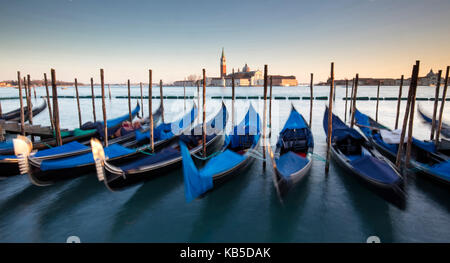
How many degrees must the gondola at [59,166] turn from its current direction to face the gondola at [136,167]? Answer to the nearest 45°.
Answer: approximately 90° to its left

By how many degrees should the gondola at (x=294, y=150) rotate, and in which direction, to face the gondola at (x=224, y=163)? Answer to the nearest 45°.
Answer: approximately 45° to its right

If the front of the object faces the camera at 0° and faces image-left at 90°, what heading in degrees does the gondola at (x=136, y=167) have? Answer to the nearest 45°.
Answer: approximately 45°

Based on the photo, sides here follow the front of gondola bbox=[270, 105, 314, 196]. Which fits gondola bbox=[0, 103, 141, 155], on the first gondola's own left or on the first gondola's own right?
on the first gondola's own right
